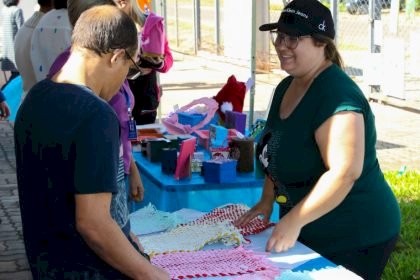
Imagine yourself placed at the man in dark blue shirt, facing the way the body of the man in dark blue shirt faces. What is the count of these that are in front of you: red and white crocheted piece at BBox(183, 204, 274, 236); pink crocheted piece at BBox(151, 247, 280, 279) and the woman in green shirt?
3

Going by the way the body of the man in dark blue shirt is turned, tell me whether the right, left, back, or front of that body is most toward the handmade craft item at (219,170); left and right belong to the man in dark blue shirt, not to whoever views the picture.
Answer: front

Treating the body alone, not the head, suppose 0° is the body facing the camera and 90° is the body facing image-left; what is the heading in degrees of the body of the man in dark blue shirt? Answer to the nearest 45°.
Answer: approximately 225°

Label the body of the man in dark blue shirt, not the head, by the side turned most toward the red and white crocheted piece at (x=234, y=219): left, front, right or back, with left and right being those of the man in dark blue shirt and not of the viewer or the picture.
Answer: front

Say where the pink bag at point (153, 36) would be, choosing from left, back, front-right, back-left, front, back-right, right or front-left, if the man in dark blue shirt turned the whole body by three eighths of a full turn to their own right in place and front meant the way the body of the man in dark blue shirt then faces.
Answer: back

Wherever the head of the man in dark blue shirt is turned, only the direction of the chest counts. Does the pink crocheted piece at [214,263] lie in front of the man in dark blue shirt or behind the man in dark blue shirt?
in front

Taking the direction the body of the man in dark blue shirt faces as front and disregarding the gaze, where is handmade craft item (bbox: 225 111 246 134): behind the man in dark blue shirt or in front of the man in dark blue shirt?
in front

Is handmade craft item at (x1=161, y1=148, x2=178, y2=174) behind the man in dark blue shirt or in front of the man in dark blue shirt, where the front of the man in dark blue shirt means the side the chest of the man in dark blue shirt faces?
in front

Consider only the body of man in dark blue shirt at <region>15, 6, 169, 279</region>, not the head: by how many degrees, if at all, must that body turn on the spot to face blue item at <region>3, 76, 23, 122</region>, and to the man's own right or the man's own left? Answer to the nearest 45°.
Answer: approximately 45° to the man's own left
